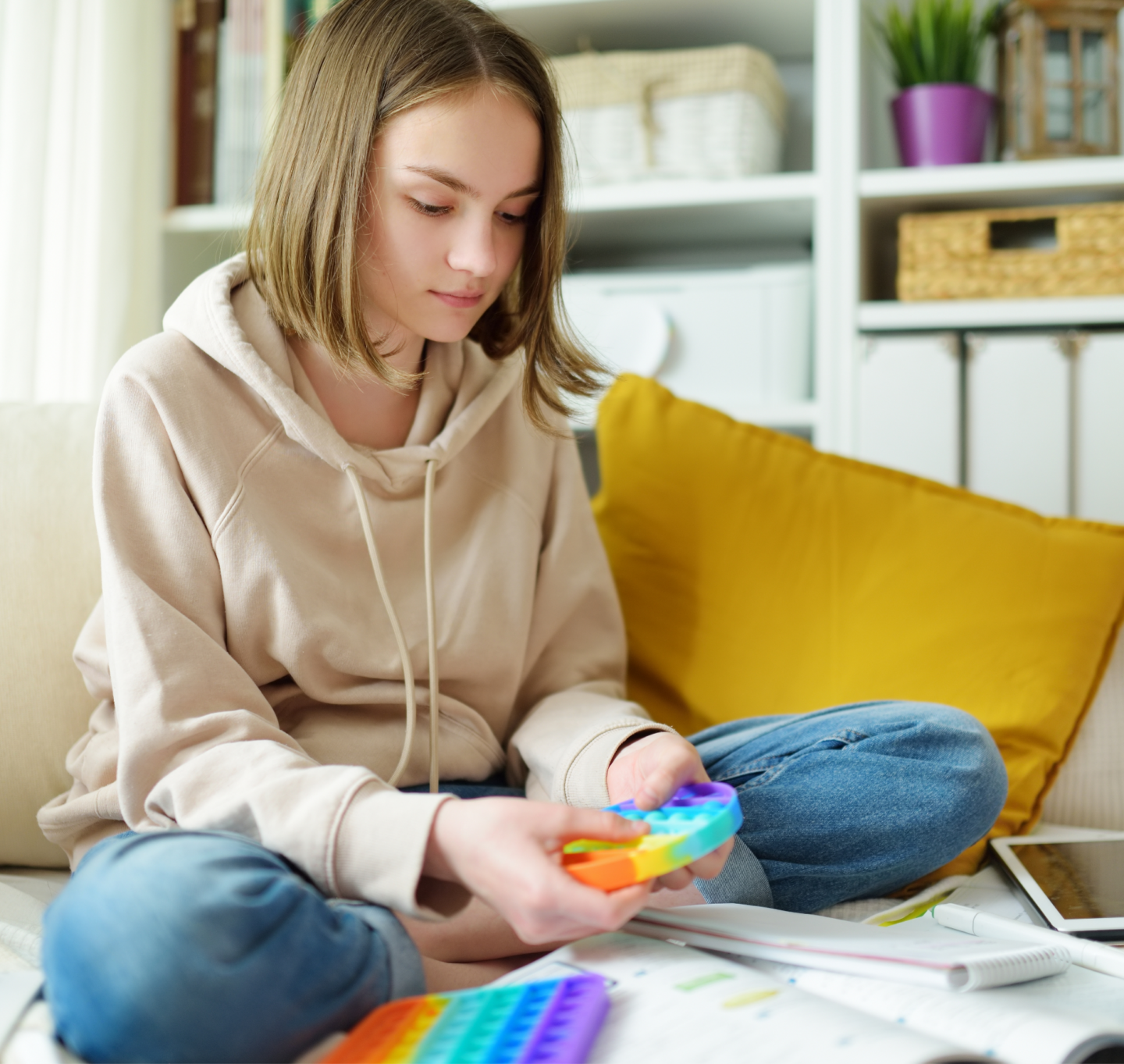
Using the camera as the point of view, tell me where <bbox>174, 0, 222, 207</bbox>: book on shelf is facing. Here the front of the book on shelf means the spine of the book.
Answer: facing the viewer

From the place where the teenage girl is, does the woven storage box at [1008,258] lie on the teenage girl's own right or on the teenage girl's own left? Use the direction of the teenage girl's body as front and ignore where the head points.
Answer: on the teenage girl's own left

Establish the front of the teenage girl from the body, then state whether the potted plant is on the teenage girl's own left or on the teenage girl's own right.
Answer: on the teenage girl's own left

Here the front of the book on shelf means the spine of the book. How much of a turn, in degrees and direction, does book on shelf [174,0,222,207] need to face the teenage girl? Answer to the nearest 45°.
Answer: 0° — it already faces them

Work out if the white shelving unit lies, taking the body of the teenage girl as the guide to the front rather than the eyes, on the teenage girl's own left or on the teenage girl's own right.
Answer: on the teenage girl's own left

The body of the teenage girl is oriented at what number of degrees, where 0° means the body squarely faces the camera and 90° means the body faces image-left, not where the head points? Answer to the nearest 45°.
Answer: approximately 315°

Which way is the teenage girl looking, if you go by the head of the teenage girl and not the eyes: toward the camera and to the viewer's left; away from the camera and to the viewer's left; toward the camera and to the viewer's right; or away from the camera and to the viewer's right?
toward the camera and to the viewer's right
